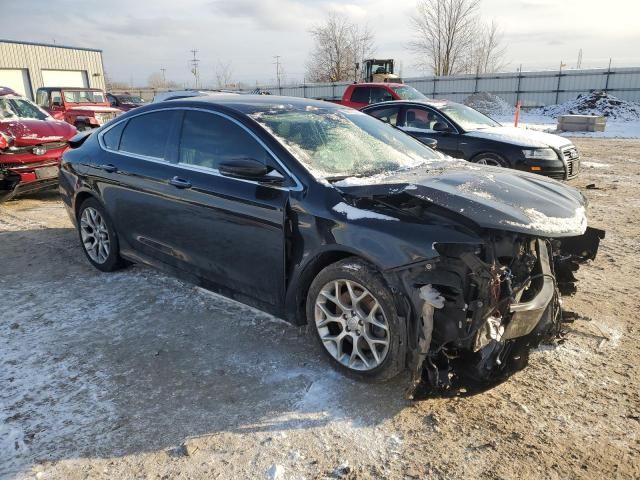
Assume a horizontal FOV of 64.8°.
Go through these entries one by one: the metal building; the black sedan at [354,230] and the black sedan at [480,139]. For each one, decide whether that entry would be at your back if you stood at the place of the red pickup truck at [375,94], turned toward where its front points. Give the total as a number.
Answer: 1

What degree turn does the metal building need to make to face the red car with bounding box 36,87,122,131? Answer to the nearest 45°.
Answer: approximately 45° to its right

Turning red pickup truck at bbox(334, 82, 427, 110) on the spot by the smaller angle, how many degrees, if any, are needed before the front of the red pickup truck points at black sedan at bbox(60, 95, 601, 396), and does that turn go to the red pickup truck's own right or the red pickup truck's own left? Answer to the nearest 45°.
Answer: approximately 45° to the red pickup truck's own right

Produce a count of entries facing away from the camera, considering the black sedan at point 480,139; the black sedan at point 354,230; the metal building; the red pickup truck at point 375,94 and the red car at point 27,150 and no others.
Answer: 0

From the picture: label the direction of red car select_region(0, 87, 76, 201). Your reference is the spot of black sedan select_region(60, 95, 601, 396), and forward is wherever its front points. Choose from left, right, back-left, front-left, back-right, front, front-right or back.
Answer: back

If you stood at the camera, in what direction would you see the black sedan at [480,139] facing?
facing the viewer and to the right of the viewer

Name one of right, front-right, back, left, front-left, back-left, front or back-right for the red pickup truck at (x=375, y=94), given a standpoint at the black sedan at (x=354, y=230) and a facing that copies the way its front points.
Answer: back-left

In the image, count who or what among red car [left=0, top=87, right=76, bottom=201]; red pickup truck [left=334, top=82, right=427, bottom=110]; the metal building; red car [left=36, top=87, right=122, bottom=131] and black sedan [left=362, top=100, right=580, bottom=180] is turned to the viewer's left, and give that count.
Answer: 0

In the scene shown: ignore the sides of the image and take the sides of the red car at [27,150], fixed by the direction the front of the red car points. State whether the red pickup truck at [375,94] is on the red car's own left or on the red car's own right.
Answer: on the red car's own left

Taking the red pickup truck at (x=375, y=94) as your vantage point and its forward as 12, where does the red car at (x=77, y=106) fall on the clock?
The red car is roughly at 5 o'clock from the red pickup truck.

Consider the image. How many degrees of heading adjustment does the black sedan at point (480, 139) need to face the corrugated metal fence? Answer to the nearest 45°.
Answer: approximately 135° to its left

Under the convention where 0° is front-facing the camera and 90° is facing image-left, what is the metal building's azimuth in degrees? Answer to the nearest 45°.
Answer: approximately 315°
